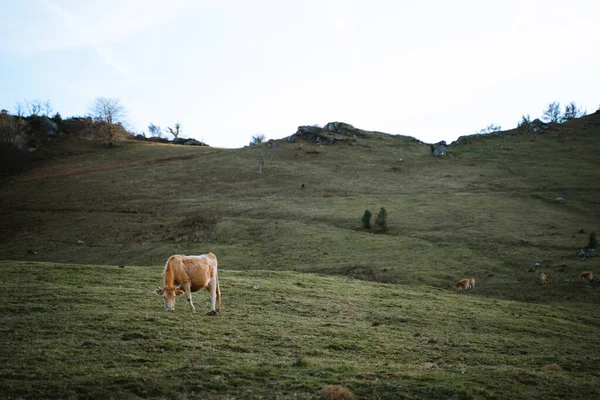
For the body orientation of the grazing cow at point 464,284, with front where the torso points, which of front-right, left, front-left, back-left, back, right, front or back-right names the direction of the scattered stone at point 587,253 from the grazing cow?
back-right

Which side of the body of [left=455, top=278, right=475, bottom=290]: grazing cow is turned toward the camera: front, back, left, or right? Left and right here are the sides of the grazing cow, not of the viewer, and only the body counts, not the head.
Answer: left

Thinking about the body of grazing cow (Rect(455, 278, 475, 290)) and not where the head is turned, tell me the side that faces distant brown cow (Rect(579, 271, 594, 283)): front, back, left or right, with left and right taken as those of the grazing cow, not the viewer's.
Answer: back

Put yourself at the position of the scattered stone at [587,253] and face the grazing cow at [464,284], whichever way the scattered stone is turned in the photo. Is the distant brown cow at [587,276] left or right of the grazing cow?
left

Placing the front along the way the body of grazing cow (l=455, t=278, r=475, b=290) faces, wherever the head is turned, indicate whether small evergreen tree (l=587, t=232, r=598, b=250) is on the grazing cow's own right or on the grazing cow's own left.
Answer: on the grazing cow's own right

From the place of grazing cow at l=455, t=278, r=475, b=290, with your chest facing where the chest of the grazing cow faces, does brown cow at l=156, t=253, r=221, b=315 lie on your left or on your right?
on your left

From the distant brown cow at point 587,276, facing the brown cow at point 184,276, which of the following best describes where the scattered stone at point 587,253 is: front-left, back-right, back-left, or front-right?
back-right
